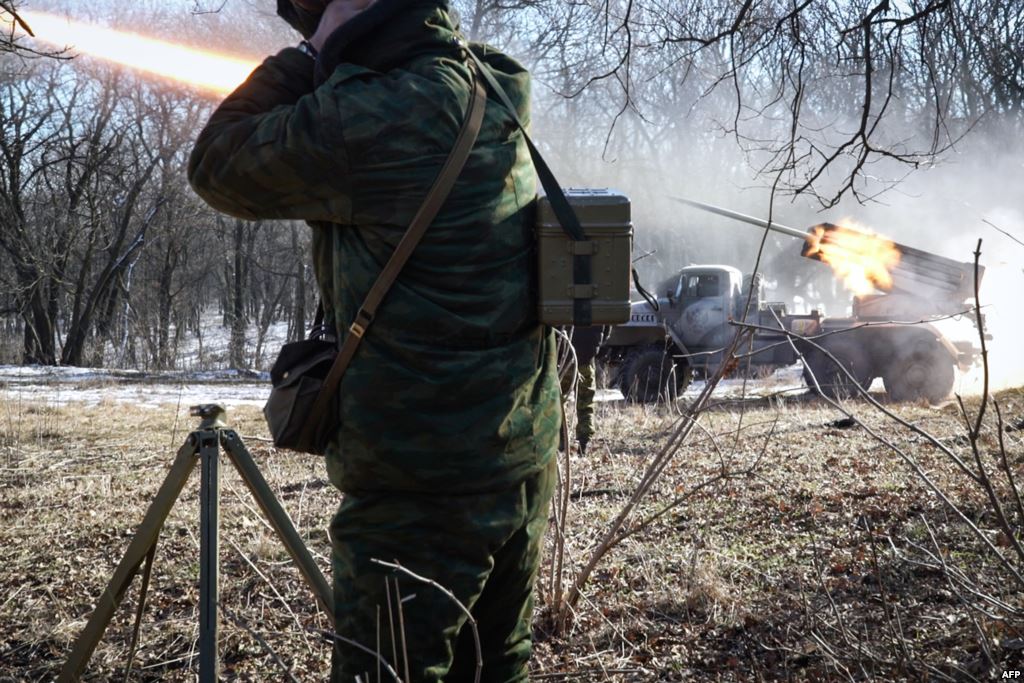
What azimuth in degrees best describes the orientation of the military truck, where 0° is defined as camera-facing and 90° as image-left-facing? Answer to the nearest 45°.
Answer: approximately 90°

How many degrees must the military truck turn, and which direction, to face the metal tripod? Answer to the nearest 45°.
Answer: approximately 90° to its left

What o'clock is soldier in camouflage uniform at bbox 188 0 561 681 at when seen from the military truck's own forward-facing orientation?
The soldier in camouflage uniform is roughly at 9 o'clock from the military truck.
